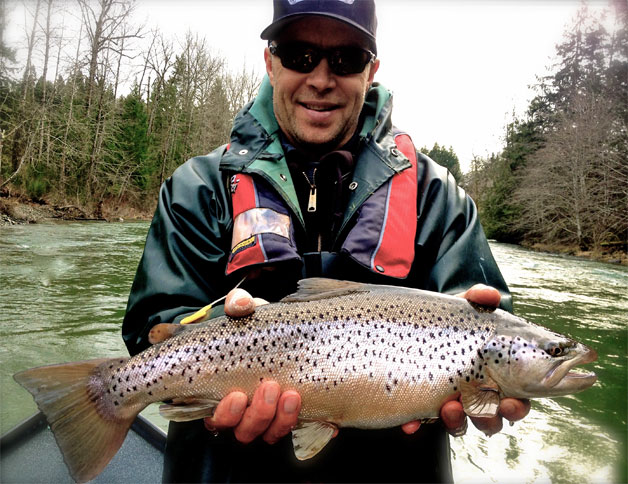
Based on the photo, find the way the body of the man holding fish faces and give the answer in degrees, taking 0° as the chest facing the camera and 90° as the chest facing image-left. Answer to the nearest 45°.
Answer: approximately 0°
